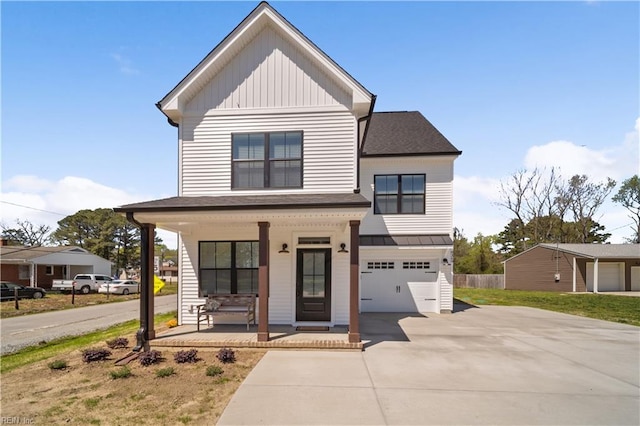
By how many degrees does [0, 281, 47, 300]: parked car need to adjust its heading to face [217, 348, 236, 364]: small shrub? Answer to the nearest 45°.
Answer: approximately 90° to its right

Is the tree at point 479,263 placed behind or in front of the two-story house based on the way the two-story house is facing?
behind

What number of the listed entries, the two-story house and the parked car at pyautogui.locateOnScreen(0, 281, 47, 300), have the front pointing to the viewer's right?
1

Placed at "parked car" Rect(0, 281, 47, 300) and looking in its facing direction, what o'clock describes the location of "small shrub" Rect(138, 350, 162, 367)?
The small shrub is roughly at 3 o'clock from the parked car.

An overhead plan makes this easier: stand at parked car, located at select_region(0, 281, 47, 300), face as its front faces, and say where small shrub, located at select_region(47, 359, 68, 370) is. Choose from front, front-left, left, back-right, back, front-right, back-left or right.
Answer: right

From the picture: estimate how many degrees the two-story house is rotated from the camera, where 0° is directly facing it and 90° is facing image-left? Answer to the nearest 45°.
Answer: approximately 0°

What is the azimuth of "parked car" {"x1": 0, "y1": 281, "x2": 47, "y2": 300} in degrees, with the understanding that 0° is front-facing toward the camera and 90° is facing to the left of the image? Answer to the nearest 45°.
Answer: approximately 270°

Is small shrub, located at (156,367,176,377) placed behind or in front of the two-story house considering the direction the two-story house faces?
in front

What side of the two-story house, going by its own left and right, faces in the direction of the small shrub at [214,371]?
front

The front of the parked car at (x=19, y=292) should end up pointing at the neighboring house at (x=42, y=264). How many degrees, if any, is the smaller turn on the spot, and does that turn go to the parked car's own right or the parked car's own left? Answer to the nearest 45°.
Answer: approximately 90° to the parked car's own left

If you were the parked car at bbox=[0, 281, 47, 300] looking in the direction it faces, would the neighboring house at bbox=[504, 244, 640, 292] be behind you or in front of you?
in front

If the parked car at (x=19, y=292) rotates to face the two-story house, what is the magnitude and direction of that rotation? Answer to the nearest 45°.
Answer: approximately 90° to its right
